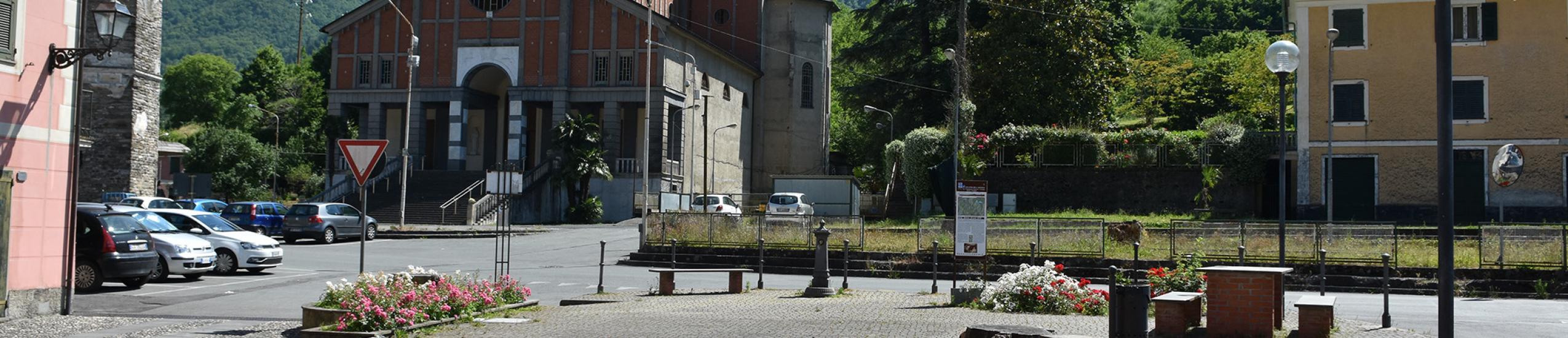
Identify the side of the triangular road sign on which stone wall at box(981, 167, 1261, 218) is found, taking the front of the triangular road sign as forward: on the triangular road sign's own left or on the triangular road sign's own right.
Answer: on the triangular road sign's own left

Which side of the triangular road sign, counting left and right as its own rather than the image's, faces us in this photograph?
front

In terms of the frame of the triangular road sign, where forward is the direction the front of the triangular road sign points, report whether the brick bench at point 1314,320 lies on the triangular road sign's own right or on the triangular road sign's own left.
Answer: on the triangular road sign's own left

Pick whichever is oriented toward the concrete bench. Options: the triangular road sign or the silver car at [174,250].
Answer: the silver car

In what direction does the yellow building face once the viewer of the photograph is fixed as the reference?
facing the viewer

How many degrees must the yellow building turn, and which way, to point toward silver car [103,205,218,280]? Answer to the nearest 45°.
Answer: approximately 45° to its right

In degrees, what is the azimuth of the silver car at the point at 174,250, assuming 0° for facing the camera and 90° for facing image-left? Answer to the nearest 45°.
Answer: approximately 315°

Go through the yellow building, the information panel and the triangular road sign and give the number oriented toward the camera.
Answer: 3

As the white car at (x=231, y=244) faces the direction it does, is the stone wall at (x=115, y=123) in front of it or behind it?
behind

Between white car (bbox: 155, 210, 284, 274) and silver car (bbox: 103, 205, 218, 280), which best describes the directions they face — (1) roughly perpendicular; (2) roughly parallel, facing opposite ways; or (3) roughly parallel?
roughly parallel
